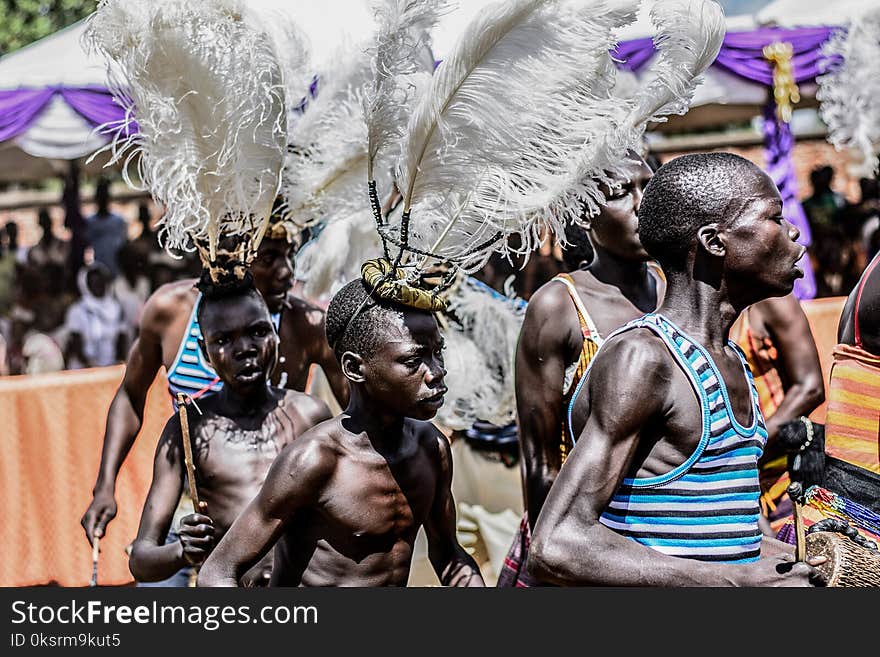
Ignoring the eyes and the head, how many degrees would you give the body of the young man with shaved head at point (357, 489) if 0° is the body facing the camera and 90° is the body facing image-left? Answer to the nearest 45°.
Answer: approximately 315°

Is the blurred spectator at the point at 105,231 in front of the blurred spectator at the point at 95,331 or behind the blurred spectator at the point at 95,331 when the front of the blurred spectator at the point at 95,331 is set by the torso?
behind

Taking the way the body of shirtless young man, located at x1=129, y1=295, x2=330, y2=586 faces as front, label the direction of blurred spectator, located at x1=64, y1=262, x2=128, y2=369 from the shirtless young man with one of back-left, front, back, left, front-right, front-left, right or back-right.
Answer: back

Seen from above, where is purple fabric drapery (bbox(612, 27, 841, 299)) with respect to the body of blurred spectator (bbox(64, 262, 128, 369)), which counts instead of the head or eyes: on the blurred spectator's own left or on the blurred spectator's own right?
on the blurred spectator's own left

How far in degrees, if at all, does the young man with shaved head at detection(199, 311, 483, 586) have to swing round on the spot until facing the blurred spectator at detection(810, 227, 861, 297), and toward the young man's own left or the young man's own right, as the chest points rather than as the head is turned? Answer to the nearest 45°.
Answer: approximately 90° to the young man's own left

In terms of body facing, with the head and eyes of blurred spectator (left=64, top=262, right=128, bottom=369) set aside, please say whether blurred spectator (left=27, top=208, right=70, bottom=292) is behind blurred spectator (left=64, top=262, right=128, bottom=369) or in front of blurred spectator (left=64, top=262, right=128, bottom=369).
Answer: behind

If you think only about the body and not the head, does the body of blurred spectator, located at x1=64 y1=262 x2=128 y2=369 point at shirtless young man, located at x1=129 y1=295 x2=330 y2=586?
yes

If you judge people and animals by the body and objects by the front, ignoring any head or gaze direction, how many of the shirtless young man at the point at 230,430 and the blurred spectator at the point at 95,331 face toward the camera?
2
